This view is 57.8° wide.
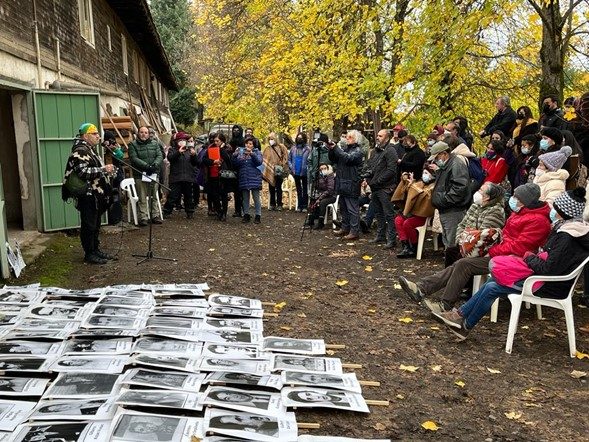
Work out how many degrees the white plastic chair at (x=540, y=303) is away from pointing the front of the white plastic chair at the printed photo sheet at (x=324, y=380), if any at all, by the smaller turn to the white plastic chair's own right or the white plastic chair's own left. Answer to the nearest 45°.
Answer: approximately 45° to the white plastic chair's own left

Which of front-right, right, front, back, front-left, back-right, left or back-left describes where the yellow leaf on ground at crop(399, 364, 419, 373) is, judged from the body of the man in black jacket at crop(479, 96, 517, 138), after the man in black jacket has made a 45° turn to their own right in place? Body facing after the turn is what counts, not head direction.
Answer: back-left

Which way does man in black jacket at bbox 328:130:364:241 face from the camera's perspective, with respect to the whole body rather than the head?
to the viewer's left

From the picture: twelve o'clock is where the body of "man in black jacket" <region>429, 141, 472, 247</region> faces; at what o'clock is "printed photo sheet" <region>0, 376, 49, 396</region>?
The printed photo sheet is roughly at 10 o'clock from the man in black jacket.

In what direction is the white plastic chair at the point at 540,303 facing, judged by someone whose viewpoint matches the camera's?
facing to the left of the viewer

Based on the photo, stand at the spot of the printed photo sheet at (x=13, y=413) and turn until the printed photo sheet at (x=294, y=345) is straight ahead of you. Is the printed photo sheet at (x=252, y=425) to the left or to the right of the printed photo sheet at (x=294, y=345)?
right

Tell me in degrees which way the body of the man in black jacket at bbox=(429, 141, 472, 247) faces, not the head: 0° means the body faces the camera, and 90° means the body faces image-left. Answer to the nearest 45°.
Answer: approximately 90°

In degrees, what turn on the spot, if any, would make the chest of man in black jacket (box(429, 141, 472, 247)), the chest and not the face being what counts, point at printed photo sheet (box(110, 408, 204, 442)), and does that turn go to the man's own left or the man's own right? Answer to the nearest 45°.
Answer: approximately 90° to the man's own left

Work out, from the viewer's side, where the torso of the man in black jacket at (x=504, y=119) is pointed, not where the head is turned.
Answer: to the viewer's left

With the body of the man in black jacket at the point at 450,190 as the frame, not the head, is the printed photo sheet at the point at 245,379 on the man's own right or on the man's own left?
on the man's own left

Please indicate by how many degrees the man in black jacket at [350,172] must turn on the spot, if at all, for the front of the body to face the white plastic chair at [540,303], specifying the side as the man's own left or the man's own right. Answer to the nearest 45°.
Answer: approximately 90° to the man's own left

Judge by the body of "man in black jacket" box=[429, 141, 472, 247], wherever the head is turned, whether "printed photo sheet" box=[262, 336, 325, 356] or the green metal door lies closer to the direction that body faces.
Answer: the green metal door
